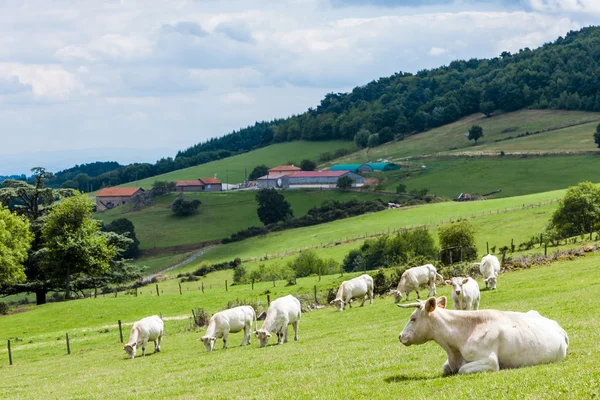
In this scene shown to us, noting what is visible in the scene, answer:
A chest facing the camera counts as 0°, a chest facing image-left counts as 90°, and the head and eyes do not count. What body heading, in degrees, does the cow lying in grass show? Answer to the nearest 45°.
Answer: approximately 90°

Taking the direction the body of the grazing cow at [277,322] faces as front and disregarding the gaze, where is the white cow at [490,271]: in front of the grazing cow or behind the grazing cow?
behind

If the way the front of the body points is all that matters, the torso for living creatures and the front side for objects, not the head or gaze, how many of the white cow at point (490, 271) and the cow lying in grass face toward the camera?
1

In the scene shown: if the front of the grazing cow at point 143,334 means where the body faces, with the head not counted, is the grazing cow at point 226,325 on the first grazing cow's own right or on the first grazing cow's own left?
on the first grazing cow's own left

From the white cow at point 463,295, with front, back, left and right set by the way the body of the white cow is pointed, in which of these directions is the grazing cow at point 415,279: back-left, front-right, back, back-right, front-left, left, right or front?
back-right

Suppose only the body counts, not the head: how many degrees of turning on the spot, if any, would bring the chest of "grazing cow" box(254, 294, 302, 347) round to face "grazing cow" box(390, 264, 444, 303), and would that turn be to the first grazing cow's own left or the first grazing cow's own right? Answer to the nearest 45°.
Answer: approximately 180°
